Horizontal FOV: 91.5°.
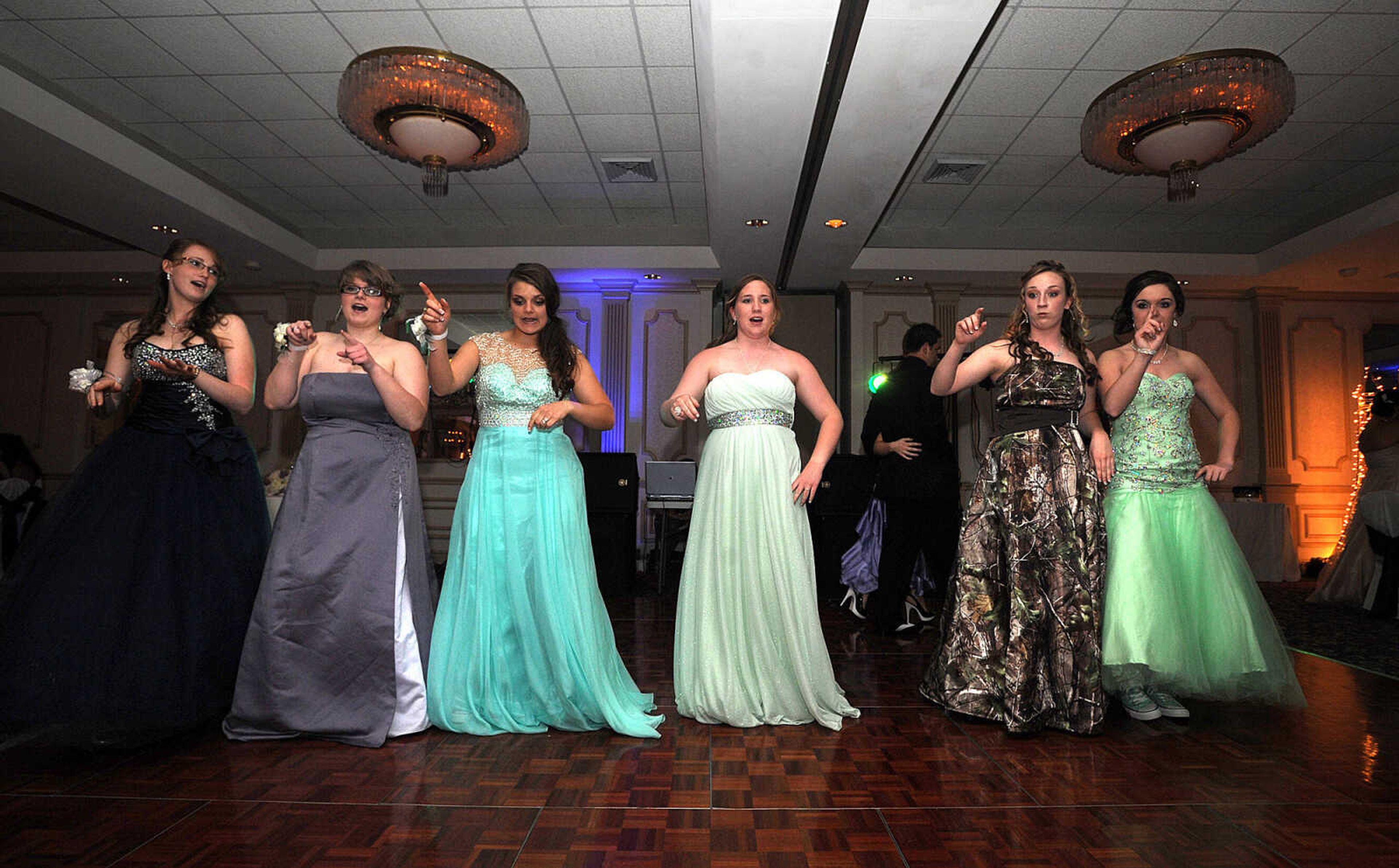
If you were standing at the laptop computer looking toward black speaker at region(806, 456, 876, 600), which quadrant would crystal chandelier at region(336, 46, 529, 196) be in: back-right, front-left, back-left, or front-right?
back-right

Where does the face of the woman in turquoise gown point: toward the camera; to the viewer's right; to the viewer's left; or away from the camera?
toward the camera

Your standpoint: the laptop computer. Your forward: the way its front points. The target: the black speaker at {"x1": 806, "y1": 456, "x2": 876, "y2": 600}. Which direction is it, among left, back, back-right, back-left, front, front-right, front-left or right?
right

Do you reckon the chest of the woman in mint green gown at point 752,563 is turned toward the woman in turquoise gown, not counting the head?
no

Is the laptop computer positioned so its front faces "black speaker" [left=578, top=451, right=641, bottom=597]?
no

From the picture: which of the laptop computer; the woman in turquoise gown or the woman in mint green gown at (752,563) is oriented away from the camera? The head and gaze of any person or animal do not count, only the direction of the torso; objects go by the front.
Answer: the laptop computer

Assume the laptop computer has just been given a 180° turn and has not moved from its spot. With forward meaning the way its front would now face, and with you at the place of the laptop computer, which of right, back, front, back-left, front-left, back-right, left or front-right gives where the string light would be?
left

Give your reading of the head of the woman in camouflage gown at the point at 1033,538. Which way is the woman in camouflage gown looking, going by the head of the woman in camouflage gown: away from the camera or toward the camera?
toward the camera

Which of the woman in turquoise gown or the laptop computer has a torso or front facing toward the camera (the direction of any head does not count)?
the woman in turquoise gown

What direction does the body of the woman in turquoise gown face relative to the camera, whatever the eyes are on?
toward the camera

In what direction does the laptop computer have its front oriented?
away from the camera

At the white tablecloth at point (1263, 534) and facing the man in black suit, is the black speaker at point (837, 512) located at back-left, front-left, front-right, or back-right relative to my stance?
front-right

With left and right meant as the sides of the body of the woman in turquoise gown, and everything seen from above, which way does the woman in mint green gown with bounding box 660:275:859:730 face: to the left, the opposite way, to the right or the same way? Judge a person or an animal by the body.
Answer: the same way

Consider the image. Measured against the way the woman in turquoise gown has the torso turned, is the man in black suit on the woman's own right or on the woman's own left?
on the woman's own left

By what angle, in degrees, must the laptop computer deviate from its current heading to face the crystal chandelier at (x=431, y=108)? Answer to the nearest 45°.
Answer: approximately 135° to its left

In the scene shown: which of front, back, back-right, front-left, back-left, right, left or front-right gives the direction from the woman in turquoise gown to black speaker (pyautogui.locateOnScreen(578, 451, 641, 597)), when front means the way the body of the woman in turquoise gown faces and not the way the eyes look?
back

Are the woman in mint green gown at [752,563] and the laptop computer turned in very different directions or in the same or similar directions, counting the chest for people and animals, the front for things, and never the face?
very different directions
